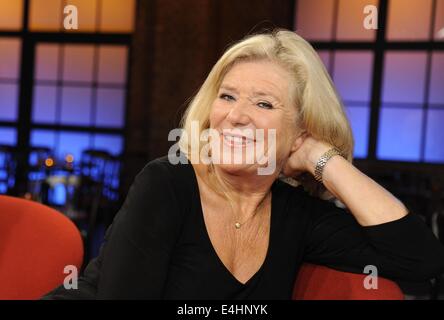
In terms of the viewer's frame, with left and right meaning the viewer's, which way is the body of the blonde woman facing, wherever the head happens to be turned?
facing the viewer
